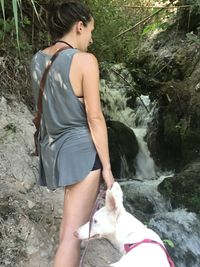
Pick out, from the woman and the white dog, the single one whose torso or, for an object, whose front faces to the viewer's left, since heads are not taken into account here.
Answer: the white dog

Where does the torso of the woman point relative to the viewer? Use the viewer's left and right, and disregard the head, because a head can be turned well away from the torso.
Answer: facing away from the viewer and to the right of the viewer

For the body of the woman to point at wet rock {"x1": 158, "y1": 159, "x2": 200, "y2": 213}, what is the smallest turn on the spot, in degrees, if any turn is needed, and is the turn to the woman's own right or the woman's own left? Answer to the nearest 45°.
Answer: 0° — they already face it

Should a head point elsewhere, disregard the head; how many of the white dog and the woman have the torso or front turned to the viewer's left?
1

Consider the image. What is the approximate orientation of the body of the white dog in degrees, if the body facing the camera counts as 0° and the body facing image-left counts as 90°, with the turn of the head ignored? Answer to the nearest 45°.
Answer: approximately 90°

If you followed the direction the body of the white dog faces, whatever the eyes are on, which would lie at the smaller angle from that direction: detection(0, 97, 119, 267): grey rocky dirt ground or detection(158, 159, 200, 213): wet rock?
the grey rocky dirt ground

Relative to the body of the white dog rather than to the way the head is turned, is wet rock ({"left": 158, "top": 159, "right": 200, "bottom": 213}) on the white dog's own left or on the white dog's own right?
on the white dog's own right

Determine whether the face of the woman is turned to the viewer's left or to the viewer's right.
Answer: to the viewer's right
